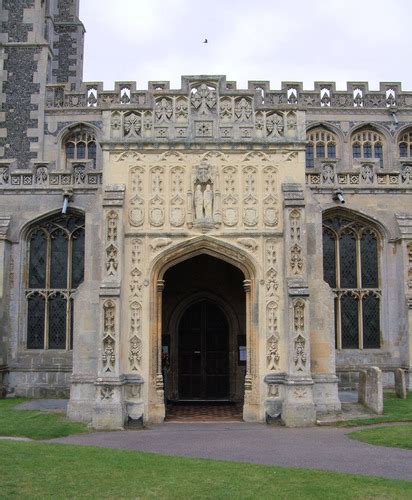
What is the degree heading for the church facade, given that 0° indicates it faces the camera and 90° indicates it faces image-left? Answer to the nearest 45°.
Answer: approximately 0°

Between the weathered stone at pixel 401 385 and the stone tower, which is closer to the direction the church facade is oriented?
the weathered stone

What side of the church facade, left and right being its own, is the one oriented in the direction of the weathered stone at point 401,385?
left

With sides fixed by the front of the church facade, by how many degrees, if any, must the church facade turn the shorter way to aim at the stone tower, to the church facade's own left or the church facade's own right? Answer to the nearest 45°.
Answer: approximately 135° to the church facade's own right
